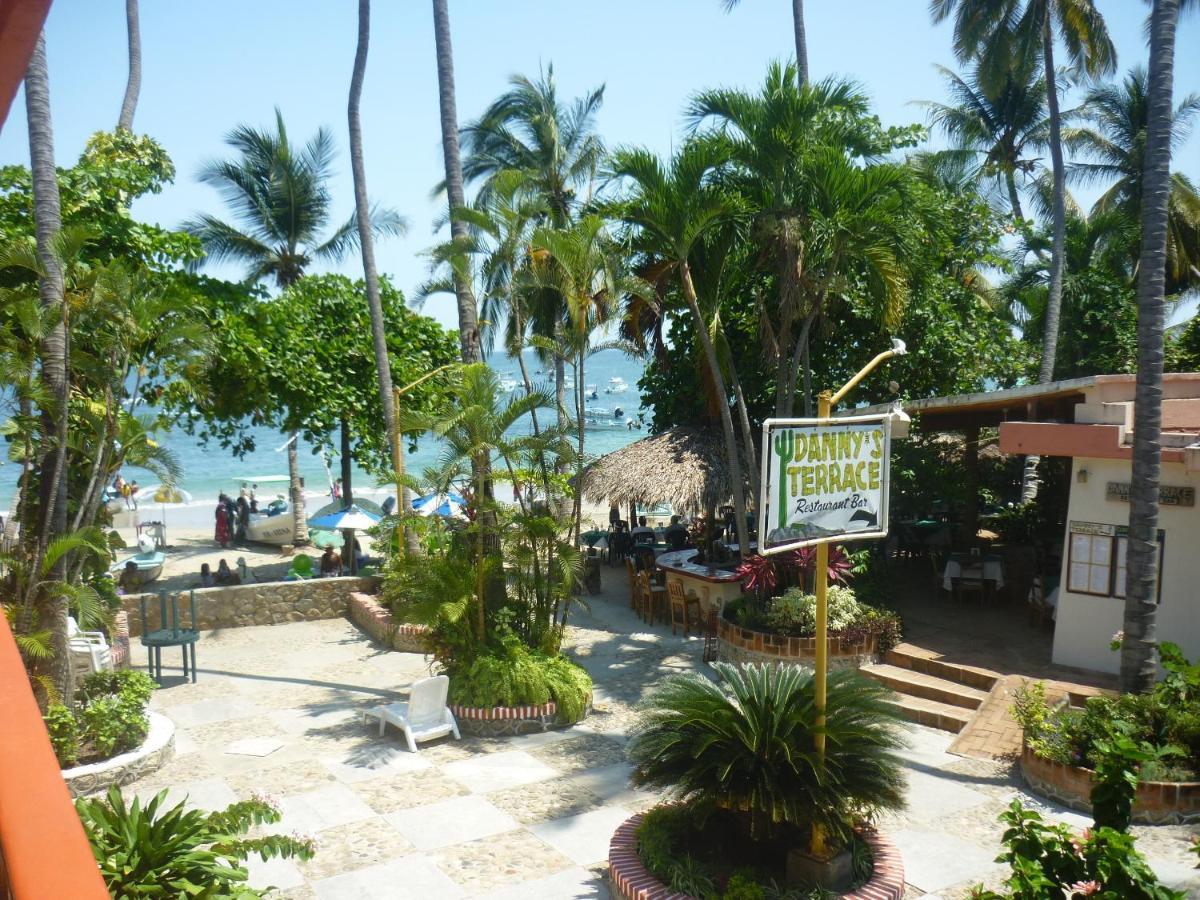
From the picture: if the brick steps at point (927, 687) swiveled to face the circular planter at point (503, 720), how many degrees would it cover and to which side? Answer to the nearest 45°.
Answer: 0° — it already faces it

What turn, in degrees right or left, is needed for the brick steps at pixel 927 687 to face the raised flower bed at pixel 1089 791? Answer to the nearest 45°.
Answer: approximately 90° to its left

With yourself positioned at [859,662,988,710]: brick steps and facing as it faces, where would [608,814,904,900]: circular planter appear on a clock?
The circular planter is roughly at 11 o'clock from the brick steps.

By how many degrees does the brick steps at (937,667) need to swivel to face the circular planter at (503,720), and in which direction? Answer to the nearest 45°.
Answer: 0° — it already faces it

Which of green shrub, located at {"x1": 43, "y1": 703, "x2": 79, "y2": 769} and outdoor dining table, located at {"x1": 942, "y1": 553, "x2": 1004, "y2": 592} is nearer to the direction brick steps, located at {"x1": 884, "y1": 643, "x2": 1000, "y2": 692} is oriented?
the green shrub

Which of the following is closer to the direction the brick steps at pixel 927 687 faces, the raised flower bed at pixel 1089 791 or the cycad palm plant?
the cycad palm plant

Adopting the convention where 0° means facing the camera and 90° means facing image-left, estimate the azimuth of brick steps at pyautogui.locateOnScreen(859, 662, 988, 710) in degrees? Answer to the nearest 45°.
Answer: approximately 45°

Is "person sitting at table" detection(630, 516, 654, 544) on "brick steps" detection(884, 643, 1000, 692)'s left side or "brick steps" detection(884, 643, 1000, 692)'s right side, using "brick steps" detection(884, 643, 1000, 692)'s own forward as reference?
on its right

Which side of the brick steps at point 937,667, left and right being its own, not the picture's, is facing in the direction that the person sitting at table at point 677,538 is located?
right

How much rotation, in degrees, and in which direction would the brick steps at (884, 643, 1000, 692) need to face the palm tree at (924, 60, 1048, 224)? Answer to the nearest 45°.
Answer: approximately 135° to its right
